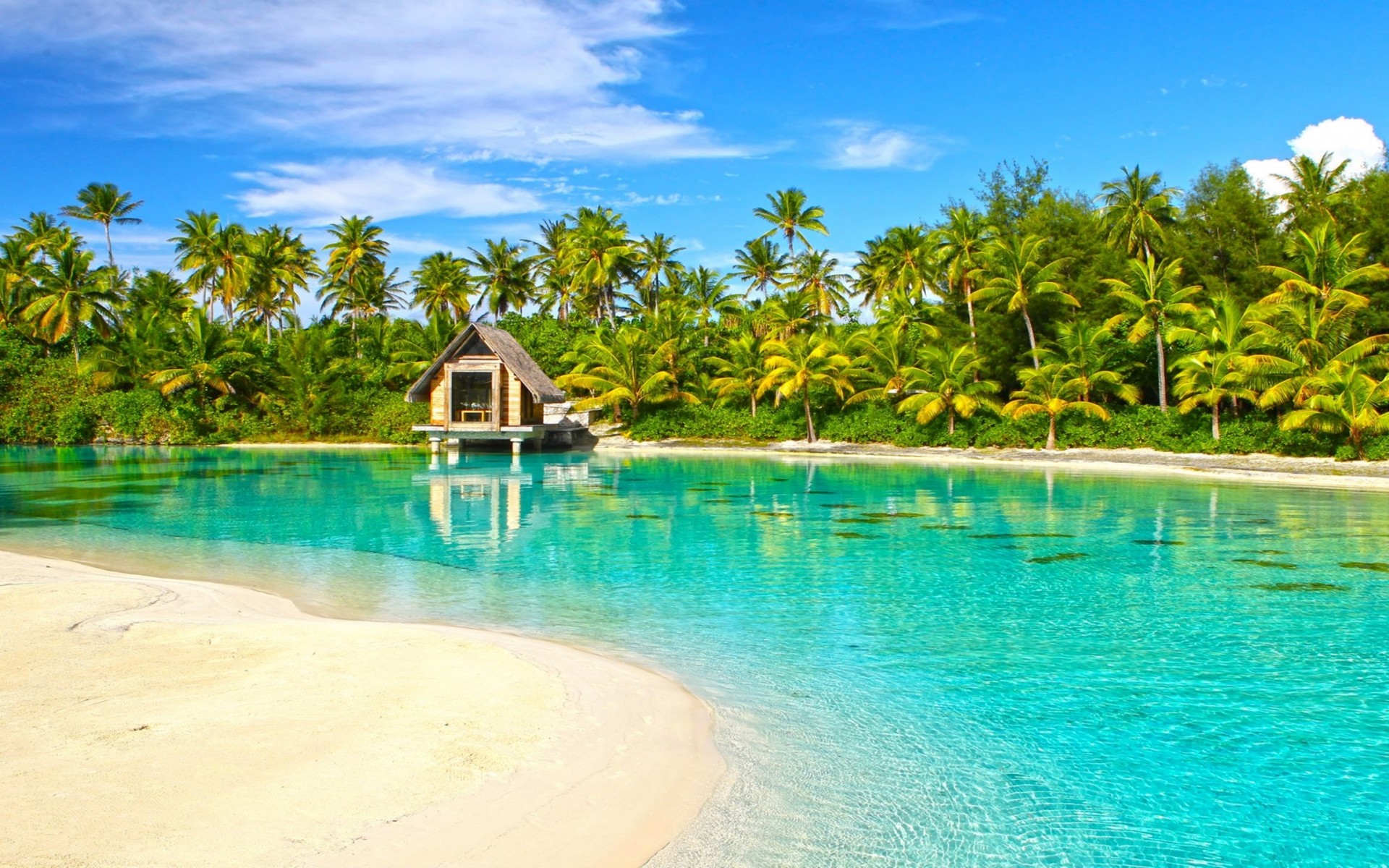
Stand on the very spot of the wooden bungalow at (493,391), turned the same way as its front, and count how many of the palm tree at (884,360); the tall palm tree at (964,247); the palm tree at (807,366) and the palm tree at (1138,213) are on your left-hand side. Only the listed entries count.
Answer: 4

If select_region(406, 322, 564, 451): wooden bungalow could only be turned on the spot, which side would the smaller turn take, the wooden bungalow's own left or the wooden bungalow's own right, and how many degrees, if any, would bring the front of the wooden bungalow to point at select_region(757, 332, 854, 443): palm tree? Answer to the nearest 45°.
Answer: approximately 90° to the wooden bungalow's own left

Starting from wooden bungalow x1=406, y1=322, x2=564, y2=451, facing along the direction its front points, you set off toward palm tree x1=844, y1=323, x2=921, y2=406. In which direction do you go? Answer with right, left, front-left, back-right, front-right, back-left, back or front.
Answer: left

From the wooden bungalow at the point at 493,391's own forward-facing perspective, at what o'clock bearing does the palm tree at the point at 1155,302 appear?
The palm tree is roughly at 10 o'clock from the wooden bungalow.

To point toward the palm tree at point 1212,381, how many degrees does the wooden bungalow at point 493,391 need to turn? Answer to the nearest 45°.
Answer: approximately 45° to its left

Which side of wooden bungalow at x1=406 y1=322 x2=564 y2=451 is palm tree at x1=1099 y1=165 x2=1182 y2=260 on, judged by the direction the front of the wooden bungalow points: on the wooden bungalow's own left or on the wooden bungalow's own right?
on the wooden bungalow's own left

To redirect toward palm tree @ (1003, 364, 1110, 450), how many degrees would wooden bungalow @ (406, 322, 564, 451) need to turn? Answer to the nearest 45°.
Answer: approximately 45° to its left

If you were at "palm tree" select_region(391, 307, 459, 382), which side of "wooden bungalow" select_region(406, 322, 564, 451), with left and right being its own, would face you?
back

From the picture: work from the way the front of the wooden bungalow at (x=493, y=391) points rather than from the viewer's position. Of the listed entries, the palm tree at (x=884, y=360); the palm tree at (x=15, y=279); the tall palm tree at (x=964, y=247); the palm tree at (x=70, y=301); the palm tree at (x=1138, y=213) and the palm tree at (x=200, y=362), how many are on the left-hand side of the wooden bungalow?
3

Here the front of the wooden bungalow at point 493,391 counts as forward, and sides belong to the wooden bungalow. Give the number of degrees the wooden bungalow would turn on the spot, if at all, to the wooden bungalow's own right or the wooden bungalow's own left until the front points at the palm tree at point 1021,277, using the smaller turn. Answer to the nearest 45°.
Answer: approximately 90° to the wooden bungalow's own left

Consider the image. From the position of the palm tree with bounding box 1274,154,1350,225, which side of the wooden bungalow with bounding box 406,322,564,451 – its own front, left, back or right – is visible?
left

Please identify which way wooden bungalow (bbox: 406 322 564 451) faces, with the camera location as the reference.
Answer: facing the viewer

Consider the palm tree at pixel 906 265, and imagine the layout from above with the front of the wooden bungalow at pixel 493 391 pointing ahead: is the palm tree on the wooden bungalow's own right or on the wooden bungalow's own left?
on the wooden bungalow's own left
